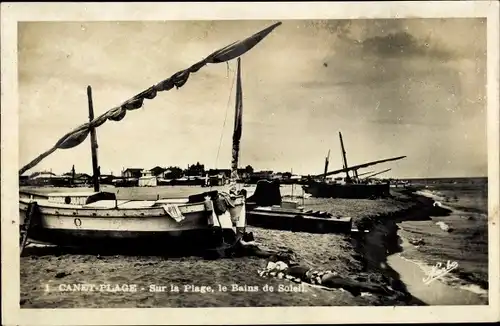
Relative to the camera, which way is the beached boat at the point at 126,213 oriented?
to the viewer's left

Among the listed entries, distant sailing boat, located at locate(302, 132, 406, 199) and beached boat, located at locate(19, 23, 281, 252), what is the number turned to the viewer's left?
2

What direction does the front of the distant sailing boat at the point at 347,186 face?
to the viewer's left

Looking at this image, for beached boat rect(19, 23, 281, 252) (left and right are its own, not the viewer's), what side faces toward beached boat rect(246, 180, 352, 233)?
back

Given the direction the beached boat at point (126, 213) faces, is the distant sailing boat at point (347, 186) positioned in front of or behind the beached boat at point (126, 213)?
behind
